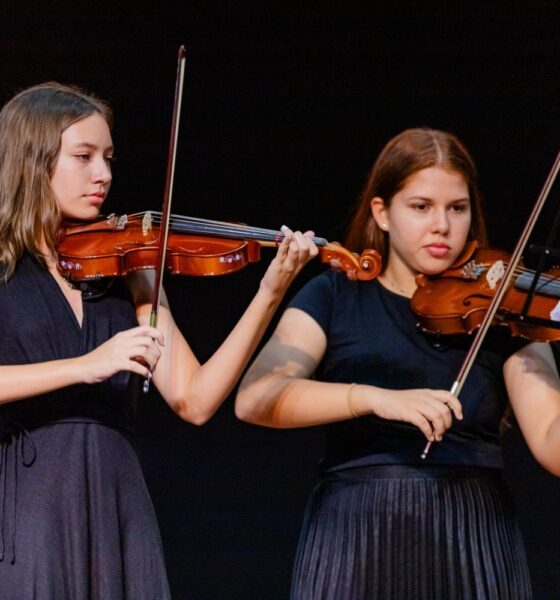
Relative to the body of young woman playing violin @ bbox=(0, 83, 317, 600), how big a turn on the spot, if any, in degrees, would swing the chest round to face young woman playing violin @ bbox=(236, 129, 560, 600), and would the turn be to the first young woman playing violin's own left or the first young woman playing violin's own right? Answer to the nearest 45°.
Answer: approximately 45° to the first young woman playing violin's own left

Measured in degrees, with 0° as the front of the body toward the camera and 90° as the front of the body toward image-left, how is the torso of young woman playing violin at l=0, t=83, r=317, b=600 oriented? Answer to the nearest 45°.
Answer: approximately 315°

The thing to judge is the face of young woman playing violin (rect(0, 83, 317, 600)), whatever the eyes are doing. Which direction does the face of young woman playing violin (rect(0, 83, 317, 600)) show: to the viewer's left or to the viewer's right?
to the viewer's right
